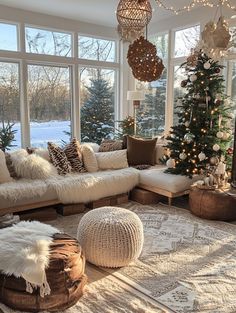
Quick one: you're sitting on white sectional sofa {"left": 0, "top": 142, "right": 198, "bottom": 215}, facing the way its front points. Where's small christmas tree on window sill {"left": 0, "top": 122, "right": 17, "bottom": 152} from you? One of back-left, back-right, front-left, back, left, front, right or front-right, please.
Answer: back

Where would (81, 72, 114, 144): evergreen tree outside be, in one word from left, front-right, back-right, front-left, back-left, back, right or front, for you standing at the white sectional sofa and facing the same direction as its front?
back-left

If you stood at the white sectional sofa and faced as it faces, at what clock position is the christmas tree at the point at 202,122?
The christmas tree is roughly at 10 o'clock from the white sectional sofa.

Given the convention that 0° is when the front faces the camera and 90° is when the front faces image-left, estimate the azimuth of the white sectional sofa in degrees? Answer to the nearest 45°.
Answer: approximately 315°

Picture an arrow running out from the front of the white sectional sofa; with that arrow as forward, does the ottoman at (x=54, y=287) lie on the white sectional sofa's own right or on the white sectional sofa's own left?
on the white sectional sofa's own right
